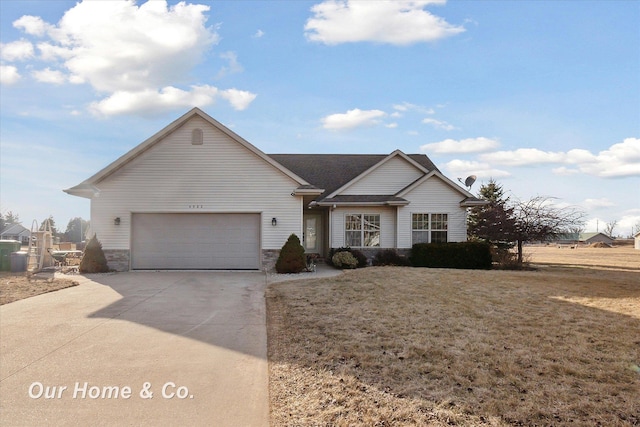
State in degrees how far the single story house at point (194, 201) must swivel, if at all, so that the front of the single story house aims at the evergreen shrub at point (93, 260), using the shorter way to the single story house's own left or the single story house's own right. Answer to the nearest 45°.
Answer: approximately 90° to the single story house's own right

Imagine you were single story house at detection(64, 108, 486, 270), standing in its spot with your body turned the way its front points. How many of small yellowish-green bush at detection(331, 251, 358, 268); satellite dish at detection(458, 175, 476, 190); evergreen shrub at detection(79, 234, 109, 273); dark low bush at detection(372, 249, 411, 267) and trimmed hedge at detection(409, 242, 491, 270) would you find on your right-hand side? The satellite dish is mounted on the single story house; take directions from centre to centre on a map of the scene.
1

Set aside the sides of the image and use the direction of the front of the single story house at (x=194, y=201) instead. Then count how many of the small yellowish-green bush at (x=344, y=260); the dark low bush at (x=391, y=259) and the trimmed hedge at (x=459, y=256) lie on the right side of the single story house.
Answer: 0

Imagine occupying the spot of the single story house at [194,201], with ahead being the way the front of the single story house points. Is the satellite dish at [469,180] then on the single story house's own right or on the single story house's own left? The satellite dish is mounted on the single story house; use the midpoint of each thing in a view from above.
on the single story house's own left

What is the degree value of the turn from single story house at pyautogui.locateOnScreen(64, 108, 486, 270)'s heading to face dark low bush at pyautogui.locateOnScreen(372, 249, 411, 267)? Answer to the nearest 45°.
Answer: approximately 90° to its left

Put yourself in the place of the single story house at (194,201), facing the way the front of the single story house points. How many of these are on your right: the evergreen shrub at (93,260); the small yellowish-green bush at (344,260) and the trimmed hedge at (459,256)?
1

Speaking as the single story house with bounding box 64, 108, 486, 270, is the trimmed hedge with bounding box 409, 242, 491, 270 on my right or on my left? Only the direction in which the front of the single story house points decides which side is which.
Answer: on my left

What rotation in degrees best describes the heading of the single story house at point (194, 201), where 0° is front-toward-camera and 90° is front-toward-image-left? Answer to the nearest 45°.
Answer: approximately 0°

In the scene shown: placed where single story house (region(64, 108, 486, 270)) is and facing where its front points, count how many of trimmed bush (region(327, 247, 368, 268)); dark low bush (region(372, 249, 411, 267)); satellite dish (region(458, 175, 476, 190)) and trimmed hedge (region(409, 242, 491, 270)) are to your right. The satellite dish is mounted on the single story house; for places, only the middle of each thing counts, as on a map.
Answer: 0

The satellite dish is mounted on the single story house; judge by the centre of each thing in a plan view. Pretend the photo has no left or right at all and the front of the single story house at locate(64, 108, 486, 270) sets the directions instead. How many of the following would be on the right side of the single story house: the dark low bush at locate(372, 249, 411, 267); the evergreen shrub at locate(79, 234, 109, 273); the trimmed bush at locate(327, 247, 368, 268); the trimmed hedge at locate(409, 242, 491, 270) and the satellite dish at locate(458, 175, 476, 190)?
1

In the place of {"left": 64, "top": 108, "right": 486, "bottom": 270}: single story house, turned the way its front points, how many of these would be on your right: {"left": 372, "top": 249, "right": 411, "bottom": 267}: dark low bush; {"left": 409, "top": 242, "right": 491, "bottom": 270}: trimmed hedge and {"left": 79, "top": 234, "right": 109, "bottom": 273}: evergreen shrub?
1

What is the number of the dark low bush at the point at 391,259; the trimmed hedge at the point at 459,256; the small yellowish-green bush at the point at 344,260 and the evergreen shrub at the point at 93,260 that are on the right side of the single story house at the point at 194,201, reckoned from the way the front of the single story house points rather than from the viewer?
1
